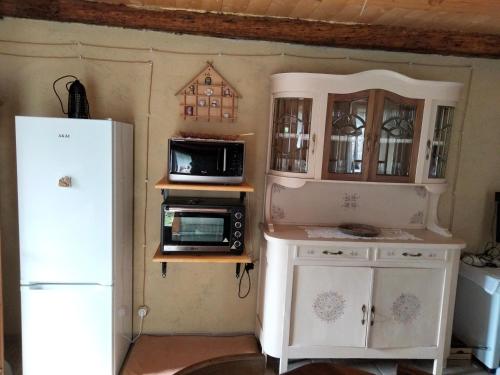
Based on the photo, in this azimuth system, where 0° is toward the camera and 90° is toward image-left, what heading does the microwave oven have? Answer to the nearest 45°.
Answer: approximately 0°

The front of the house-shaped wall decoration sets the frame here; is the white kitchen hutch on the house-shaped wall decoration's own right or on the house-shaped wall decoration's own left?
on the house-shaped wall decoration's own left

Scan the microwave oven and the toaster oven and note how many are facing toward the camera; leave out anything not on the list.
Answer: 2

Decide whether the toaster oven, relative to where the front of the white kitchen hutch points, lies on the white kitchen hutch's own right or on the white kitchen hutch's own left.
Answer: on the white kitchen hutch's own right

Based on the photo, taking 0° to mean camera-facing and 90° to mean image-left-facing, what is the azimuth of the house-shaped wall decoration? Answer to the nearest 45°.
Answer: approximately 0°

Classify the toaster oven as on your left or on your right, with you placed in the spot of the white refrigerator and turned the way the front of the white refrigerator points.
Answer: on your left
